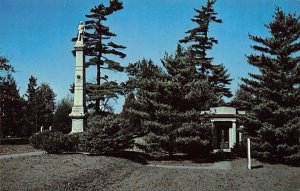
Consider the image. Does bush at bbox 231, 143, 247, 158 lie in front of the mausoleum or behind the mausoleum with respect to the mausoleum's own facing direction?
in front

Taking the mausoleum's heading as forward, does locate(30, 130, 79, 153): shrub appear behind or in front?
in front

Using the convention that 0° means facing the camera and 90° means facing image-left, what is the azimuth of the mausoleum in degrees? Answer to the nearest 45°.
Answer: approximately 0°

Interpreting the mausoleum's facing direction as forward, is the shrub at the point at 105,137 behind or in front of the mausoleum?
in front
